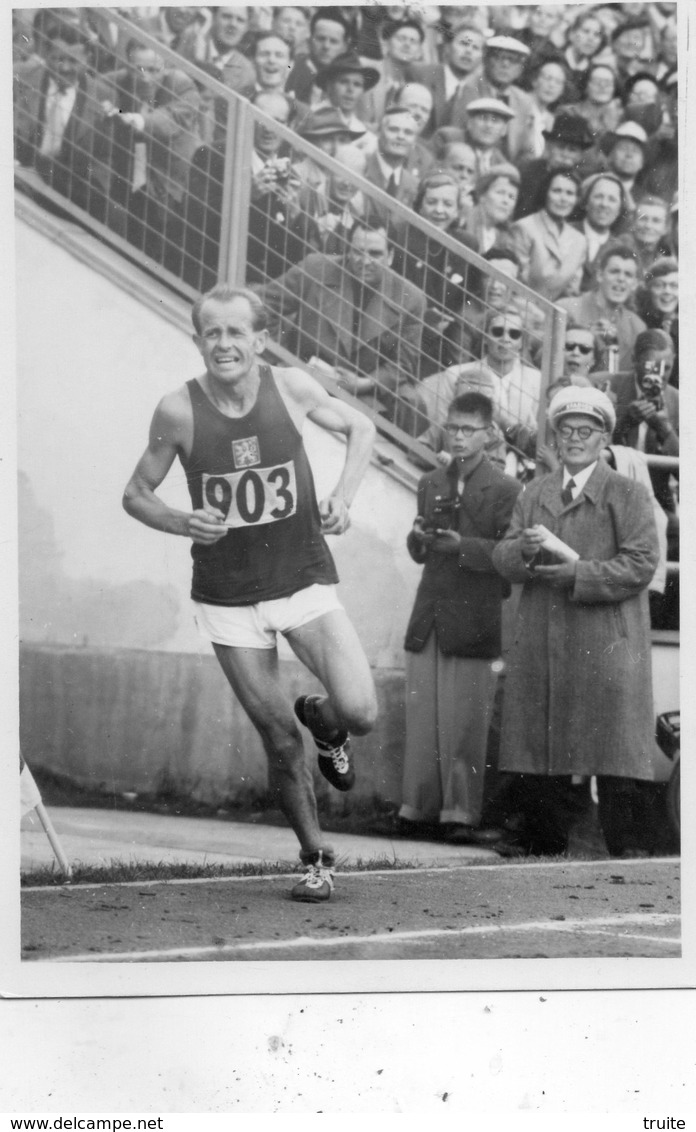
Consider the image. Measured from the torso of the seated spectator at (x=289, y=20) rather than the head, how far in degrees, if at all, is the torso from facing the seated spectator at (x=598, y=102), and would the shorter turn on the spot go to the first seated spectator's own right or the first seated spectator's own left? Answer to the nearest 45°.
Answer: approximately 90° to the first seated spectator's own left

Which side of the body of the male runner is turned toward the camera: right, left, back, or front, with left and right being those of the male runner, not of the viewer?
front

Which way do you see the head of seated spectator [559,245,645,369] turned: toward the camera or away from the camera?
toward the camera

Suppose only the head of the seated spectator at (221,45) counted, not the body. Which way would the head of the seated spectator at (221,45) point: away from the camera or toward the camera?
toward the camera

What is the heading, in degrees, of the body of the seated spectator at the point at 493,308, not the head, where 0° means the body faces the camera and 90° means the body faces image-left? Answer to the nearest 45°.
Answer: approximately 0°

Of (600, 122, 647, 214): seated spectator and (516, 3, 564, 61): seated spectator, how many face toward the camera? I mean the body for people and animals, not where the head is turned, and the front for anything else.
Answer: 2

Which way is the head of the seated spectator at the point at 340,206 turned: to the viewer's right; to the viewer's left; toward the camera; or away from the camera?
toward the camera

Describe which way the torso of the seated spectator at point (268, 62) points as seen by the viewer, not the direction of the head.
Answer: toward the camera

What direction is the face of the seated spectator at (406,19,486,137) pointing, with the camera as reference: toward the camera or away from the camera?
toward the camera

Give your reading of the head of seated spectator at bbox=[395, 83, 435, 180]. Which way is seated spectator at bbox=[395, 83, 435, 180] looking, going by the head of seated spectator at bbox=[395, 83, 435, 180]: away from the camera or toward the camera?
toward the camera

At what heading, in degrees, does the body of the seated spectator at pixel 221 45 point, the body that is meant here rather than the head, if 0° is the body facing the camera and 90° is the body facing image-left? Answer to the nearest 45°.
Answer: approximately 0°

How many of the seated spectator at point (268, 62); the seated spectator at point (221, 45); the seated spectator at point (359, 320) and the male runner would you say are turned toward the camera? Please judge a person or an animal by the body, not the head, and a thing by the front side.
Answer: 4

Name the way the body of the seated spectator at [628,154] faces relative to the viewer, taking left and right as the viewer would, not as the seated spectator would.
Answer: facing the viewer
